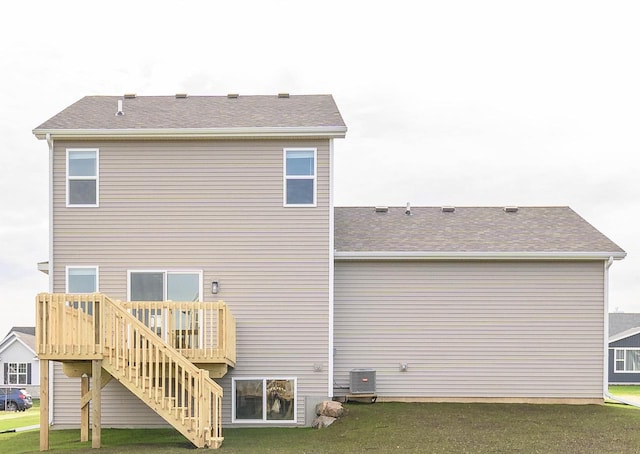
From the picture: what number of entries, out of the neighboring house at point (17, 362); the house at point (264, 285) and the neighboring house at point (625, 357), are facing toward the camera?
2

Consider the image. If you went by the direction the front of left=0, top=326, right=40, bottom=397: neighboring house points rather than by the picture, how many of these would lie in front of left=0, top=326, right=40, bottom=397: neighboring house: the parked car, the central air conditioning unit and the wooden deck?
3

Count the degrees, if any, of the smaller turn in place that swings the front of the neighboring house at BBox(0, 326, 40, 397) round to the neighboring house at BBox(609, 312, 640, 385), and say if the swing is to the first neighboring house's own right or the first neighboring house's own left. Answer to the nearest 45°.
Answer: approximately 45° to the first neighboring house's own left

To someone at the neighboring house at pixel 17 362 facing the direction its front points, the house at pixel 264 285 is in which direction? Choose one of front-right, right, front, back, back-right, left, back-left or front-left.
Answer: front

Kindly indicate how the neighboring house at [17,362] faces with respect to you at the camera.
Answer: facing the viewer

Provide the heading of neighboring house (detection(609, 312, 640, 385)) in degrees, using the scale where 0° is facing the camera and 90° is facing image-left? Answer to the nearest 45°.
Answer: approximately 0°

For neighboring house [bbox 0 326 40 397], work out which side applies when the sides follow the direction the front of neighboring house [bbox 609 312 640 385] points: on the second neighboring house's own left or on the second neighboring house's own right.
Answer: on the second neighboring house's own right

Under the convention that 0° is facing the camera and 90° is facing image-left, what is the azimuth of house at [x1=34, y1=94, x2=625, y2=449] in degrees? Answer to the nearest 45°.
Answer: approximately 180°

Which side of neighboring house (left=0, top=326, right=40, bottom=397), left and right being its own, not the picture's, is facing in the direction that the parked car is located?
front

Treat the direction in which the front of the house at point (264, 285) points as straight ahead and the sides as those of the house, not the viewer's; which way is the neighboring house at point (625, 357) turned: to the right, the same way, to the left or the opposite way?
the opposite way
